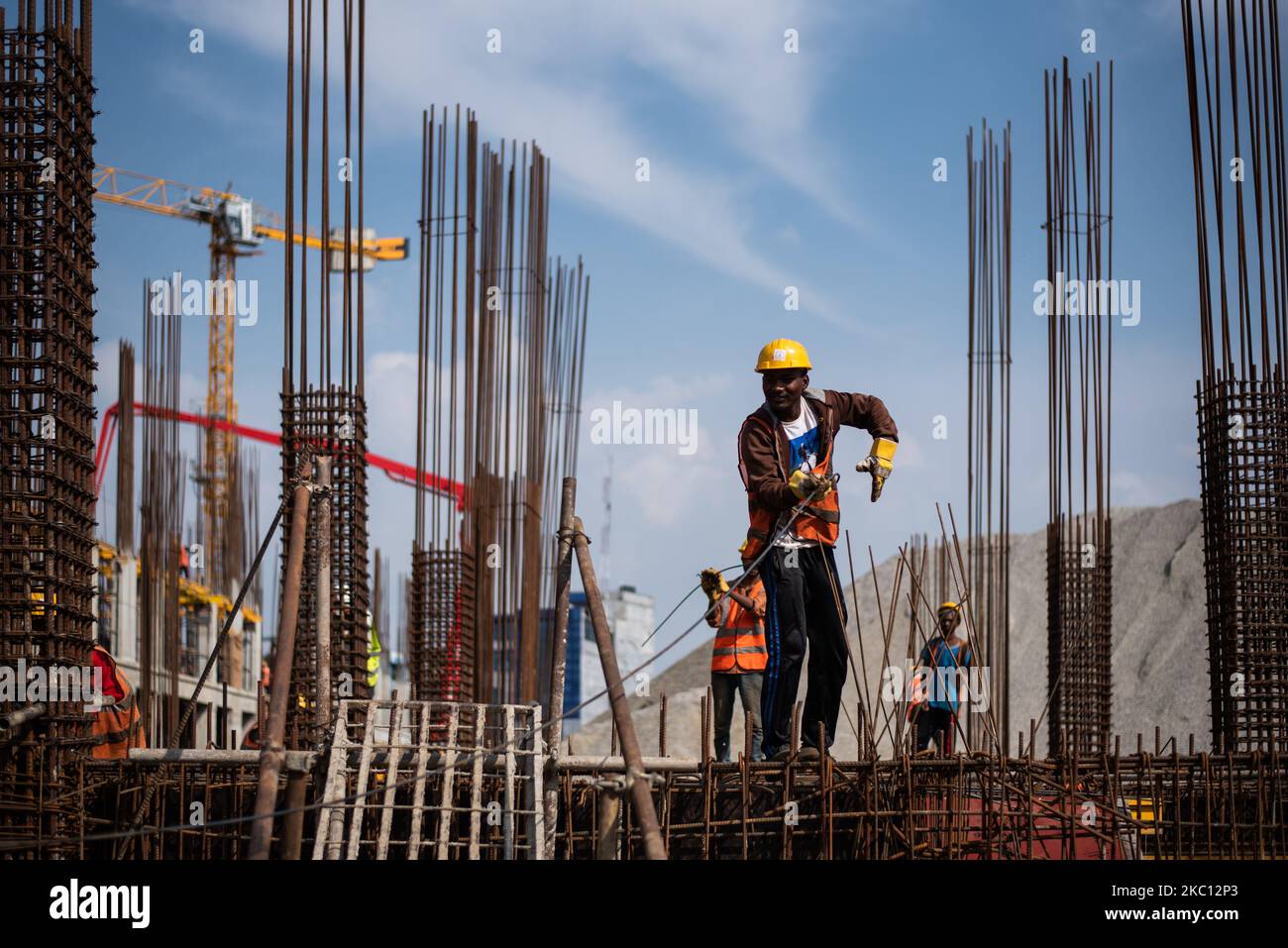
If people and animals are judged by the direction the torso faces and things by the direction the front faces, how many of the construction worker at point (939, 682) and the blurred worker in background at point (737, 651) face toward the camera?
2

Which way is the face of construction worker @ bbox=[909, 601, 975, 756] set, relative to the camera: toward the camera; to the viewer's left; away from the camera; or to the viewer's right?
toward the camera

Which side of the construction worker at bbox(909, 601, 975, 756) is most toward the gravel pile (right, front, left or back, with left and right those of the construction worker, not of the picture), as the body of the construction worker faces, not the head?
back

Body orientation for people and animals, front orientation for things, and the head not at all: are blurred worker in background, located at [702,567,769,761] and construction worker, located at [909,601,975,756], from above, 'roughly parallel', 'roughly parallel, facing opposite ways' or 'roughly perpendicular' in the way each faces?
roughly parallel

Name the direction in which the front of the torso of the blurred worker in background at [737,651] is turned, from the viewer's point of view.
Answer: toward the camera

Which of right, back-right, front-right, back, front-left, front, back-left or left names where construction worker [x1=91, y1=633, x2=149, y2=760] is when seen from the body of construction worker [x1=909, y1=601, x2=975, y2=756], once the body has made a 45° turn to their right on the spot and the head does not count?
front

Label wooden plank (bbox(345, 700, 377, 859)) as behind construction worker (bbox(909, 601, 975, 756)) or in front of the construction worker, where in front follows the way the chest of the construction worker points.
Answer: in front

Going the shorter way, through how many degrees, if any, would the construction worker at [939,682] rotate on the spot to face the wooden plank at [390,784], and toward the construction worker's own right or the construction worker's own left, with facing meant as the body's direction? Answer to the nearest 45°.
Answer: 0° — they already face it

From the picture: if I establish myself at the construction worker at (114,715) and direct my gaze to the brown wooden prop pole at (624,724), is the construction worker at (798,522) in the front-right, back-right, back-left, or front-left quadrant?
front-left

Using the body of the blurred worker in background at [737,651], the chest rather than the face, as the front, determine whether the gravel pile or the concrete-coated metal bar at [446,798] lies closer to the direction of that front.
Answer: the concrete-coated metal bar

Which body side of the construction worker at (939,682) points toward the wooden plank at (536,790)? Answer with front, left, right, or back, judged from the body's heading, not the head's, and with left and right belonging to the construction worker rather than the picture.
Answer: front

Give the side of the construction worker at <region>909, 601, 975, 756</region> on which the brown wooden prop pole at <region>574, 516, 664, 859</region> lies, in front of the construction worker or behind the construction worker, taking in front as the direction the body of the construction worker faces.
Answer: in front
